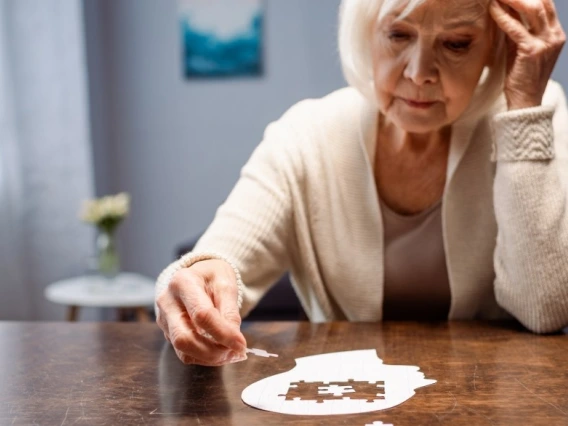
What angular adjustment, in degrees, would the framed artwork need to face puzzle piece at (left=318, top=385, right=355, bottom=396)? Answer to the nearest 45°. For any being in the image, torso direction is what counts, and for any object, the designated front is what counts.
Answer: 0° — it already faces it

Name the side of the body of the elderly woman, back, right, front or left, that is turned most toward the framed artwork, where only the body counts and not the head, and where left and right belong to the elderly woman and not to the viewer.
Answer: back

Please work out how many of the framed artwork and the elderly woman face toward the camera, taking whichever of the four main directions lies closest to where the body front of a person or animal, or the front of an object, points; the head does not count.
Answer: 2

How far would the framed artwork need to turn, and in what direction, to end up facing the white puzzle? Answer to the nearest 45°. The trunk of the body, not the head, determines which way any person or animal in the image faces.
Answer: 0° — it already faces it

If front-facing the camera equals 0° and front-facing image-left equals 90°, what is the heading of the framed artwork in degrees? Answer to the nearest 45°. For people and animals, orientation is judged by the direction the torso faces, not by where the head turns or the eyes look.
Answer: approximately 0°

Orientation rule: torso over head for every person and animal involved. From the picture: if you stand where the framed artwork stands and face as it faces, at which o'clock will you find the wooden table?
The wooden table is roughly at 12 o'clock from the framed artwork.

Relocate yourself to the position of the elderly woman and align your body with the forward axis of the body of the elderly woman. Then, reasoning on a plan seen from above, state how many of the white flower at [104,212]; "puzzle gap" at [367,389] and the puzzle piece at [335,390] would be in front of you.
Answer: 2

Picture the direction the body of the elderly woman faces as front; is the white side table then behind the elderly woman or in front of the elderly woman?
behind

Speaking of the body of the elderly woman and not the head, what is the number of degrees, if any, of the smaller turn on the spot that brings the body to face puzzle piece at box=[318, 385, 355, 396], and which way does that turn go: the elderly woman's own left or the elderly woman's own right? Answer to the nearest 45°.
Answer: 0° — they already face it
